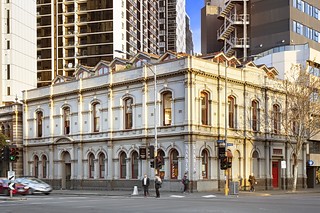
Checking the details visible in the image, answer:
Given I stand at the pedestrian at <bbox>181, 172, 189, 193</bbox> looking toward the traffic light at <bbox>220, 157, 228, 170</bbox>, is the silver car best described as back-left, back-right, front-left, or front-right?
back-right
